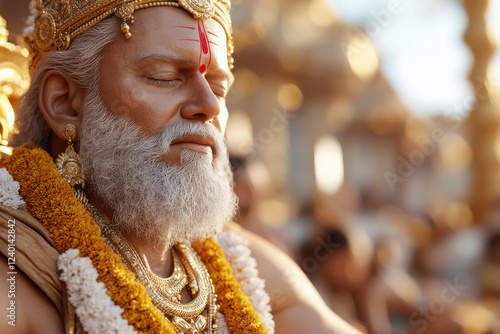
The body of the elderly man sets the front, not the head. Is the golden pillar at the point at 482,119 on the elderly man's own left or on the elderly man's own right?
on the elderly man's own left

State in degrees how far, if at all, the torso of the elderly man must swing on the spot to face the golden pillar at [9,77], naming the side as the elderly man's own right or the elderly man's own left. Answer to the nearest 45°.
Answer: approximately 180°

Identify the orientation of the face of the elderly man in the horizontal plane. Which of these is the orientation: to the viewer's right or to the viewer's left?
to the viewer's right

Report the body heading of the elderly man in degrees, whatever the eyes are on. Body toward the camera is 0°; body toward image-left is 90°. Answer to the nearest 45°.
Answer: approximately 315°
